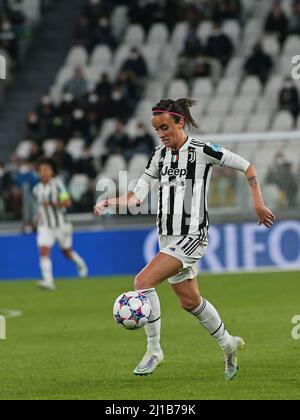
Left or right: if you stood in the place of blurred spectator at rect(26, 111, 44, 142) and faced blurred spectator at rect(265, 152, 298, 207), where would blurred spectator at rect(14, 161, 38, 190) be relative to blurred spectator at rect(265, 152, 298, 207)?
right

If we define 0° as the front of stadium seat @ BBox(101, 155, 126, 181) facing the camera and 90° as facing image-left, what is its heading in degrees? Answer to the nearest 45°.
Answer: approximately 45°

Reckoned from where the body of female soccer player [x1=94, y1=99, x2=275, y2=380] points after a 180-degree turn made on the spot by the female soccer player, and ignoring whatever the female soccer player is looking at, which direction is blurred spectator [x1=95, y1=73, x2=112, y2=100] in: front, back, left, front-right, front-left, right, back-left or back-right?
front-left

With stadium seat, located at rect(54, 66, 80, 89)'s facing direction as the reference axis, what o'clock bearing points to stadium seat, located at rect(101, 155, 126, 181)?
stadium seat, located at rect(101, 155, 126, 181) is roughly at 10 o'clock from stadium seat, located at rect(54, 66, 80, 89).

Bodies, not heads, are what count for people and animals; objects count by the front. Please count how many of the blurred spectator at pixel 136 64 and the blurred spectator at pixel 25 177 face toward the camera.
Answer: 2

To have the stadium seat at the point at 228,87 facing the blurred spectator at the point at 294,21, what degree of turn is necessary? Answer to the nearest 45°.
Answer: approximately 135° to its left
